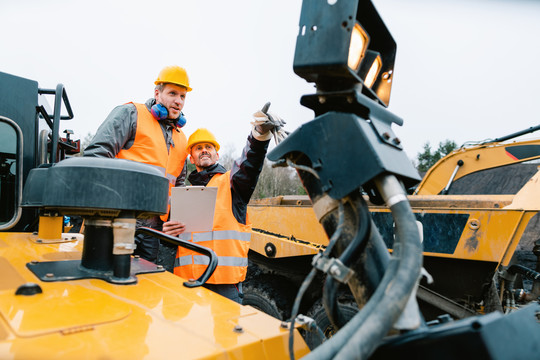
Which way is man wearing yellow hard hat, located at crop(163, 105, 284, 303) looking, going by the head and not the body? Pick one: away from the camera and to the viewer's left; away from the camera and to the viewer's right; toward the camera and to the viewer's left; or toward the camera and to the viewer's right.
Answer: toward the camera and to the viewer's right

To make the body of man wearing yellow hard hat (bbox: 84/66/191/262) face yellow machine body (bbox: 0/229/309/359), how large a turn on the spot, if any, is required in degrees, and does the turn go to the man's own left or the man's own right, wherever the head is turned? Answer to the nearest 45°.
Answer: approximately 45° to the man's own right

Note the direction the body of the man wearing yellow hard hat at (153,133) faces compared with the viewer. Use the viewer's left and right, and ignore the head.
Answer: facing the viewer and to the right of the viewer
